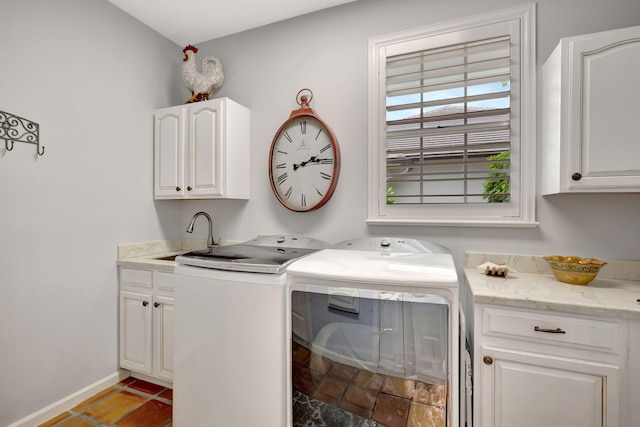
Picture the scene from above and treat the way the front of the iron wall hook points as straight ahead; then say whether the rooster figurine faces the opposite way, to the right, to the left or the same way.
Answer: the opposite way

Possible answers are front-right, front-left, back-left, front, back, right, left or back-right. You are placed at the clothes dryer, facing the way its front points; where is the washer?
right

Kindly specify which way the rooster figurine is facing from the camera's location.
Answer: facing to the left of the viewer

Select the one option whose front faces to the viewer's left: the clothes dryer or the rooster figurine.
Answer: the rooster figurine

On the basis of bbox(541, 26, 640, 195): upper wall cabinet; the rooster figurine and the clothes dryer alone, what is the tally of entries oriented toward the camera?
2

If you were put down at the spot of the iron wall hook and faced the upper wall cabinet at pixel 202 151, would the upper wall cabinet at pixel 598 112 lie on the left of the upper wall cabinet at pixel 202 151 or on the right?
right

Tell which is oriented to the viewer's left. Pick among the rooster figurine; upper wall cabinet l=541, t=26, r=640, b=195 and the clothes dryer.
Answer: the rooster figurine

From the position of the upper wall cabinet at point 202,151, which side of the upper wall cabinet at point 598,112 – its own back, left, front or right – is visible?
right

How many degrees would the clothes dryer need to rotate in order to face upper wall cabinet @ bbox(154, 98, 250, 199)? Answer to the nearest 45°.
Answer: approximately 135° to its right

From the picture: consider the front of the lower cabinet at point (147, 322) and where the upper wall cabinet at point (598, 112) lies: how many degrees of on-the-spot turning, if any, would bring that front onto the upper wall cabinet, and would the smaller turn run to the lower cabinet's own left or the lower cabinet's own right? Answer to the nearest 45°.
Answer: approximately 90° to the lower cabinet's own left
